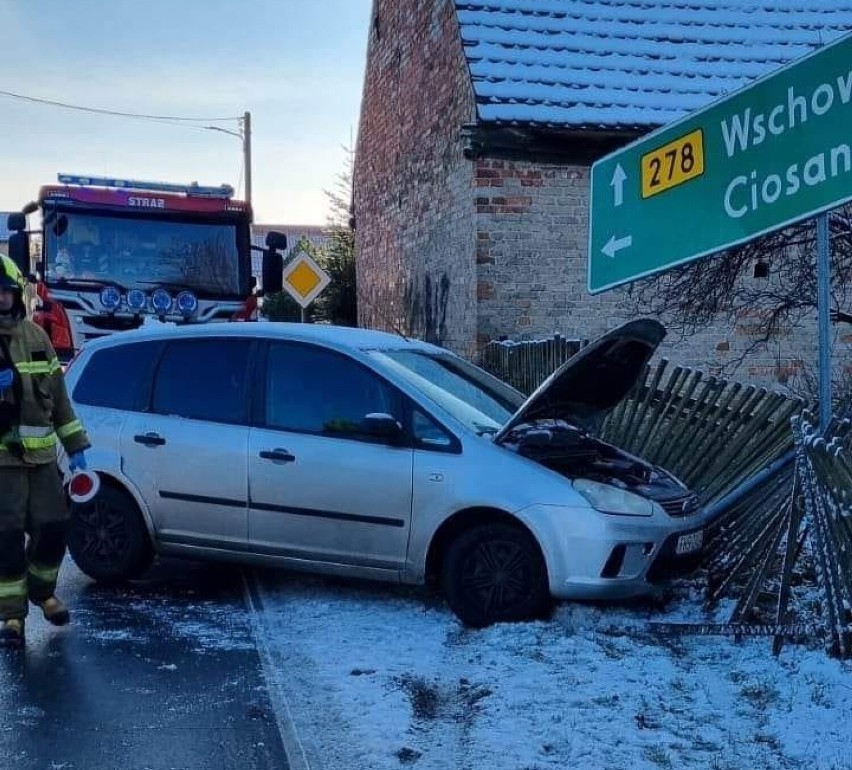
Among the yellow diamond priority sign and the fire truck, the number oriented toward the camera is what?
2

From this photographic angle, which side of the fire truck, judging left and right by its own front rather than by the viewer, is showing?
front

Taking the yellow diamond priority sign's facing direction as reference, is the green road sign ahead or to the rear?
ahead

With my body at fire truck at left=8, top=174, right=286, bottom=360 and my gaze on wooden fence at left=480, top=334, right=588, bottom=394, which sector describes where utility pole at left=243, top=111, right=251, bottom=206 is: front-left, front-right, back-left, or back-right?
back-left

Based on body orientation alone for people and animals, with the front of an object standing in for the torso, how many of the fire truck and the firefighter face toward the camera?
2

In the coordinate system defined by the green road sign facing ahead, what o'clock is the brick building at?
The brick building is roughly at 4 o'clock from the green road sign.

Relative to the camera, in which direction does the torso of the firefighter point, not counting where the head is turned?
toward the camera

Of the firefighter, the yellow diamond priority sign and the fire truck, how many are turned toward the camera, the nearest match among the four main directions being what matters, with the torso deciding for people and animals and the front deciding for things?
3

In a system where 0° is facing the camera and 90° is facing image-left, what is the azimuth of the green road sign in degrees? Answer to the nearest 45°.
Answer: approximately 45°

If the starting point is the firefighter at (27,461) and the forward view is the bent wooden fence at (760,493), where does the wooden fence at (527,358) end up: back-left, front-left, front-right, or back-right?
front-left

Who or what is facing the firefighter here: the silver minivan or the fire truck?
the fire truck

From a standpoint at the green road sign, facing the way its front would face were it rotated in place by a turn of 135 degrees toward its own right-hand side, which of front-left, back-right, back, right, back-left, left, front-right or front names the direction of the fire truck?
front-left

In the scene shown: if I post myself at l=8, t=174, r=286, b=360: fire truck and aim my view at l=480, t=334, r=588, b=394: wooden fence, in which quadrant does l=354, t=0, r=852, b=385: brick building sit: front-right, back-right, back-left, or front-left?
front-left

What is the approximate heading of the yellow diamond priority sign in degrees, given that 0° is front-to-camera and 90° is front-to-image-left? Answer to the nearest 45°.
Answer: approximately 0°

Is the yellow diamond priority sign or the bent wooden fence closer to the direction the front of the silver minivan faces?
the bent wooden fence
